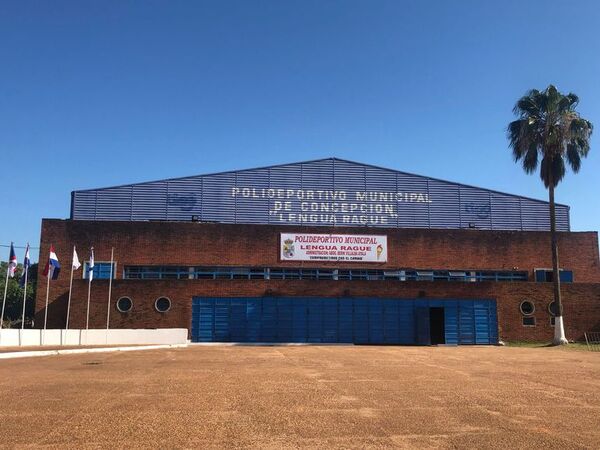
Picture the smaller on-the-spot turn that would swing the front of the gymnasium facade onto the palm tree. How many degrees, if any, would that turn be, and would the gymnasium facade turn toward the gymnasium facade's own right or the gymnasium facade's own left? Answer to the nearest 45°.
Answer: approximately 90° to the gymnasium facade's own left

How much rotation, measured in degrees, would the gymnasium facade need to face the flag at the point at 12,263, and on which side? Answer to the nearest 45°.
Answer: approximately 45° to its right

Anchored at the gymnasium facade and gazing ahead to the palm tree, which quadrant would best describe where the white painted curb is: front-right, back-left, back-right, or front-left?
back-right

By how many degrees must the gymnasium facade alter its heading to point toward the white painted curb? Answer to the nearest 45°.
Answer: approximately 45° to its right

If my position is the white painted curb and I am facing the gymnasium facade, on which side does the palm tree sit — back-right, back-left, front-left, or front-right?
front-right

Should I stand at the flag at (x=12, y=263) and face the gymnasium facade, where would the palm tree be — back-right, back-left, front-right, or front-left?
front-right

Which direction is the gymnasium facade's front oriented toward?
toward the camera
